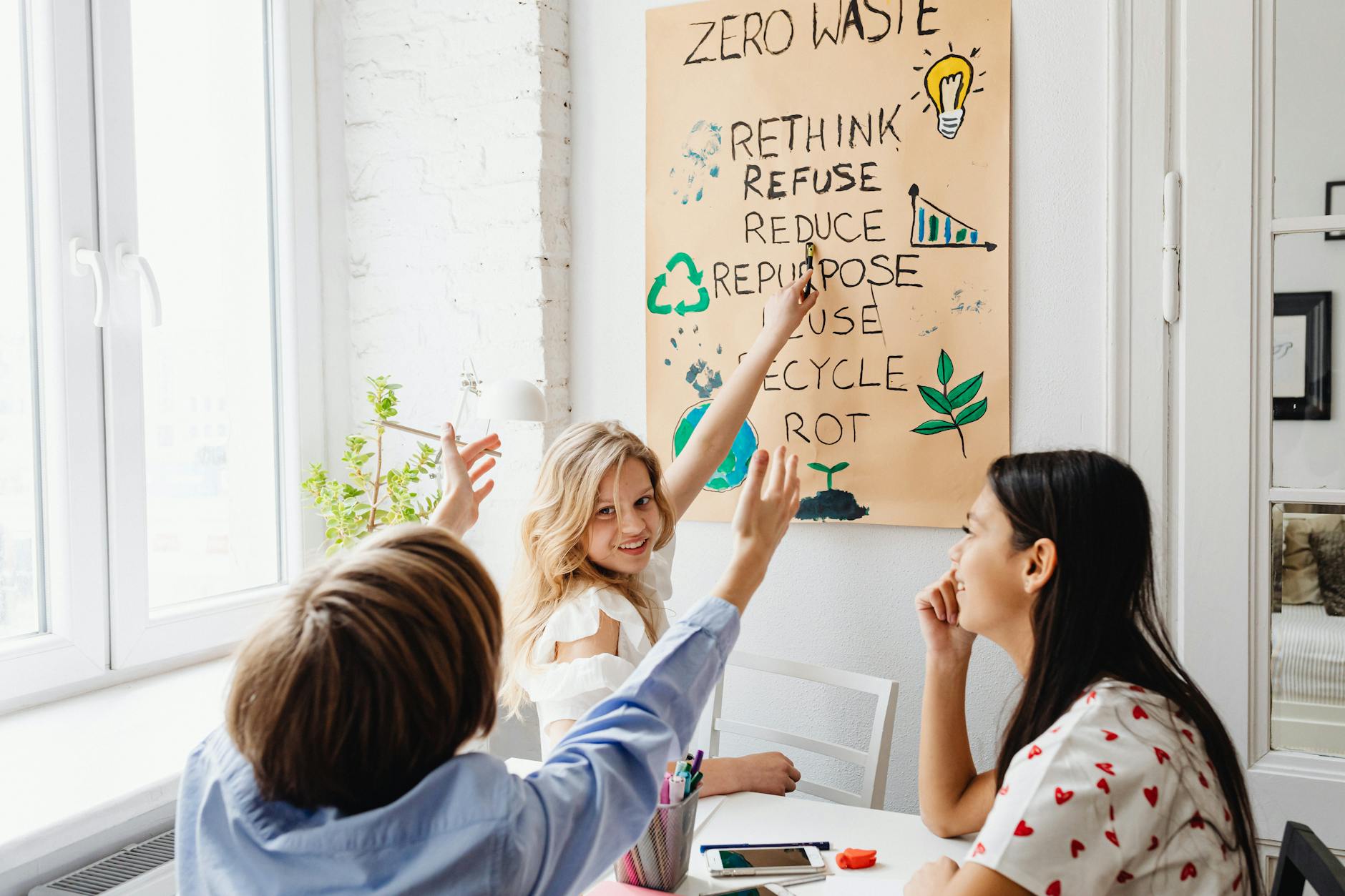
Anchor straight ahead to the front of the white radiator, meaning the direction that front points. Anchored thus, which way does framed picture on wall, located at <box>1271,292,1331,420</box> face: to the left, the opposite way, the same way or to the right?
to the right

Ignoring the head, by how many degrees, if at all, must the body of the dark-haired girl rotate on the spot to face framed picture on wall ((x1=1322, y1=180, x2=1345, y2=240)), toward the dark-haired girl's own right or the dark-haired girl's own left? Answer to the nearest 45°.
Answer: approximately 135° to the dark-haired girl's own right

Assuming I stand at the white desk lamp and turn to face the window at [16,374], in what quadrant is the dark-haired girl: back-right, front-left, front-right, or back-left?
front-left

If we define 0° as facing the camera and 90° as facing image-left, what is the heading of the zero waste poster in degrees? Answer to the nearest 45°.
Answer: approximately 0°

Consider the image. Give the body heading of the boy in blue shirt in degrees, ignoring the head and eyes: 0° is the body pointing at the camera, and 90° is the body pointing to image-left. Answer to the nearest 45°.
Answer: approximately 225°

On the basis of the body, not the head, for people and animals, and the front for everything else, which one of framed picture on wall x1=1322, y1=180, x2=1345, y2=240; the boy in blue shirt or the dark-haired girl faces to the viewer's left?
the dark-haired girl

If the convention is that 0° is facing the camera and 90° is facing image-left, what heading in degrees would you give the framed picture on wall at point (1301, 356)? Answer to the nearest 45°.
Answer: approximately 0°

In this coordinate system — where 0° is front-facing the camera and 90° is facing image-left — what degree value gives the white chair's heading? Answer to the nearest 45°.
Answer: approximately 45°

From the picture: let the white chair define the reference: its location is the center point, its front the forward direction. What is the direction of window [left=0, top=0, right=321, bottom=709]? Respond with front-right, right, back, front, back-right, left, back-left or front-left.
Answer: front-right
